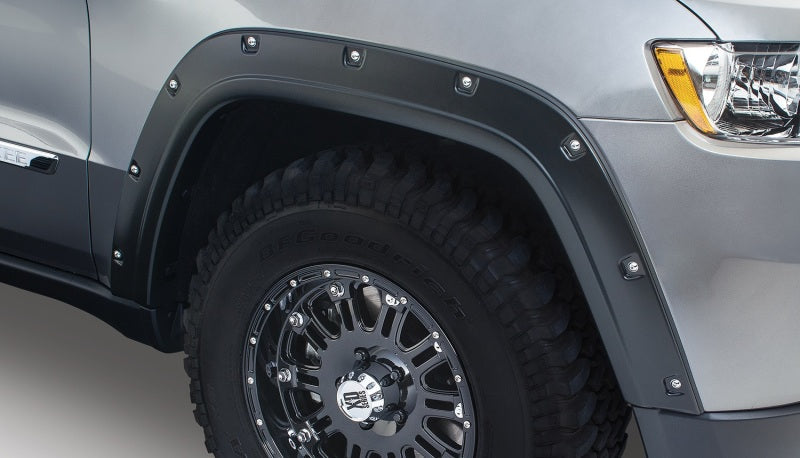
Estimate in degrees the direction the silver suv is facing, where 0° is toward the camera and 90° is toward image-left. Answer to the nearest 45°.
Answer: approximately 315°
